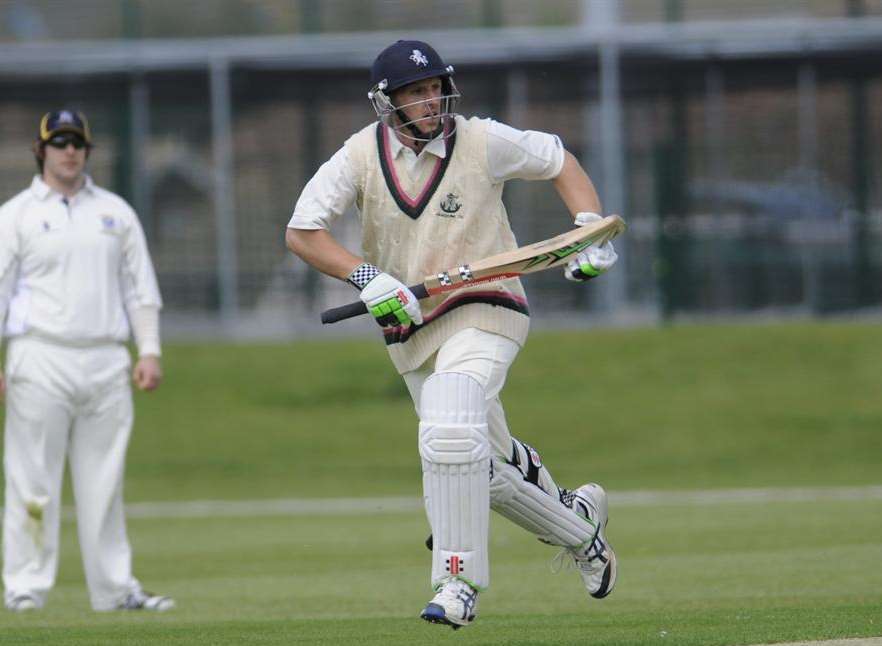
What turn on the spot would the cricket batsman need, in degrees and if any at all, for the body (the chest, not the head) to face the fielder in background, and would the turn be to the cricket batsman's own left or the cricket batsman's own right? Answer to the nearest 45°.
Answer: approximately 135° to the cricket batsman's own right

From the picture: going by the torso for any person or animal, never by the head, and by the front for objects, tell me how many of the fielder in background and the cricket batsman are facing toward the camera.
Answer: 2

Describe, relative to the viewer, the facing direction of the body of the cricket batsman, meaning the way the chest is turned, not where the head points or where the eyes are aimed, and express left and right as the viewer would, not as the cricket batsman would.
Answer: facing the viewer

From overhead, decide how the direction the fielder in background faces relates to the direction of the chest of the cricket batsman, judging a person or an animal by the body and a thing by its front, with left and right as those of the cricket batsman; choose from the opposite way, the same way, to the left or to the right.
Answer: the same way

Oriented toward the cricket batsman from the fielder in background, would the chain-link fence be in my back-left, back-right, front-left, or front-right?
back-left

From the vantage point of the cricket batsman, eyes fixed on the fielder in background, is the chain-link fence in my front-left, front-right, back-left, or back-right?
front-right

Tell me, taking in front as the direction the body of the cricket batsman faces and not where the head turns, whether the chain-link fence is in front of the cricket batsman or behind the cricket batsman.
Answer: behind

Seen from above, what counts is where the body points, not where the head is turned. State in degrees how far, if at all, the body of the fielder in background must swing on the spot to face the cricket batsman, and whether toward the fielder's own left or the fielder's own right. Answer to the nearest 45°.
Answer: approximately 45° to the fielder's own left

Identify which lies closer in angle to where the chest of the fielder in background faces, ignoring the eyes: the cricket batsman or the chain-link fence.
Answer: the cricket batsman

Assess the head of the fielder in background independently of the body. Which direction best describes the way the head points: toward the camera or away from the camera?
toward the camera

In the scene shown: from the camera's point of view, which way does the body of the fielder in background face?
toward the camera

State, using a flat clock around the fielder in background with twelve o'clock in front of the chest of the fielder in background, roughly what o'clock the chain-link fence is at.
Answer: The chain-link fence is roughly at 7 o'clock from the fielder in background.
